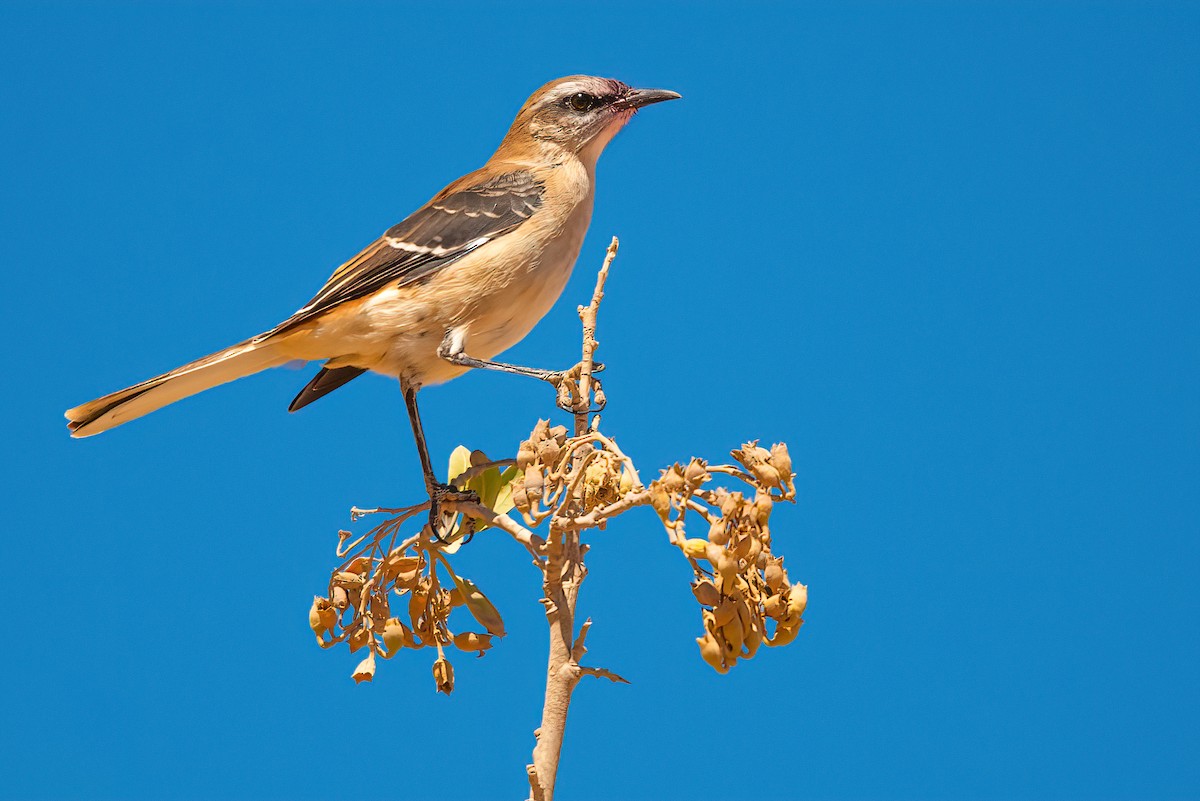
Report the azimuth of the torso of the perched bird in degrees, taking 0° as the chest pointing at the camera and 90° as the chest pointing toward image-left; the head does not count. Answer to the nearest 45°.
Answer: approximately 270°
